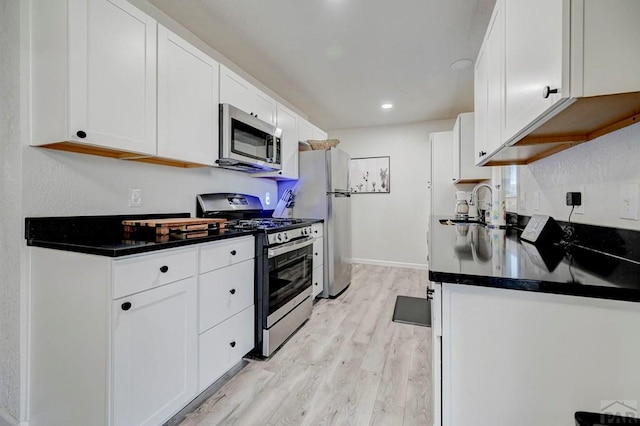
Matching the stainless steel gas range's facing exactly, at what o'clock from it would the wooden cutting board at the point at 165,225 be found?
The wooden cutting board is roughly at 3 o'clock from the stainless steel gas range.

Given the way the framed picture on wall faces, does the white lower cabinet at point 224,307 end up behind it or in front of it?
in front

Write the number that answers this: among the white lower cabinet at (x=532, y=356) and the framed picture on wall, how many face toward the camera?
1

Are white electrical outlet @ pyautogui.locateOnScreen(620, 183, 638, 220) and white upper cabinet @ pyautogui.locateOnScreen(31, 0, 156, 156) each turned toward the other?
yes

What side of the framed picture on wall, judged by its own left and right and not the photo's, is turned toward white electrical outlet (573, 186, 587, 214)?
front

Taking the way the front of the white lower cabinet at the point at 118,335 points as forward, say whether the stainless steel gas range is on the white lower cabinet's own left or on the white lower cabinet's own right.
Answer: on the white lower cabinet's own left

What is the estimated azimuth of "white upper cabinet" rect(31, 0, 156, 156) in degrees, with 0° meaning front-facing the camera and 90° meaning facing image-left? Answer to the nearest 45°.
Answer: approximately 315°

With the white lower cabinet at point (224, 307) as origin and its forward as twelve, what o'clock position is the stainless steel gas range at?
The stainless steel gas range is roughly at 9 o'clock from the white lower cabinet.

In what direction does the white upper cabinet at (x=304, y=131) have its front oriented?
to the viewer's right

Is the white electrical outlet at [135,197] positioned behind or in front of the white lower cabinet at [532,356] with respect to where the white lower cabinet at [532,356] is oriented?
in front

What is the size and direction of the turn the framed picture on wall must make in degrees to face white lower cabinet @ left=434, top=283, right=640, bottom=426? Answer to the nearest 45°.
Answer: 0° — it already faces it

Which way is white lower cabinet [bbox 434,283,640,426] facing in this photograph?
to the viewer's left
